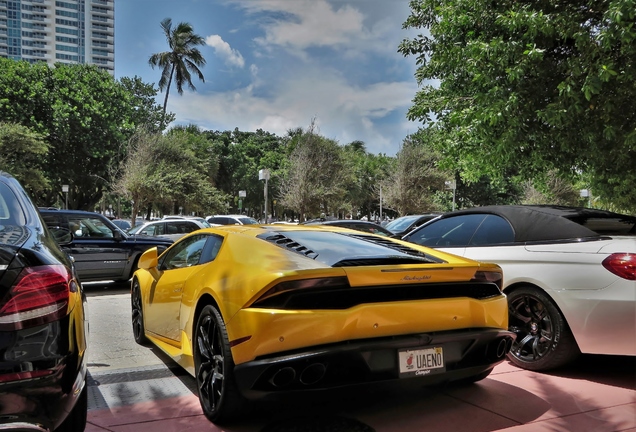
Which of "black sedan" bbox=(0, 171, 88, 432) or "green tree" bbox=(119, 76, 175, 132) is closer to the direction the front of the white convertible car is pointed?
the green tree

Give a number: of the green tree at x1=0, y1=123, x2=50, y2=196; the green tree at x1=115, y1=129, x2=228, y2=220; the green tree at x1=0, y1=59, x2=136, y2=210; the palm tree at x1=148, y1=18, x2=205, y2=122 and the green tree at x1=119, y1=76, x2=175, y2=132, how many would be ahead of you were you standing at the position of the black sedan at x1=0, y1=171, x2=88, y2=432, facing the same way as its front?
5

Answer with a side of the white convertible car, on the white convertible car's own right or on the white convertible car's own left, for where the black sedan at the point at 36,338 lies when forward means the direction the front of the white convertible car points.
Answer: on the white convertible car's own left

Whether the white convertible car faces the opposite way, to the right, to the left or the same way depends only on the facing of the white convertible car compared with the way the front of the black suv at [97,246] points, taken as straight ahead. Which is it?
to the left

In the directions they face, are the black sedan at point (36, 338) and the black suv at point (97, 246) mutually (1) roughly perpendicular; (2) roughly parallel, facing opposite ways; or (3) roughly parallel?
roughly perpendicular

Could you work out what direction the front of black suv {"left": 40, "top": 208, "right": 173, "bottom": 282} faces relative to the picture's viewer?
facing to the right of the viewer

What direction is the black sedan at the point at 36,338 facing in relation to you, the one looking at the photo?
facing away from the viewer

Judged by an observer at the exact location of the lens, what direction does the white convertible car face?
facing away from the viewer and to the left of the viewer

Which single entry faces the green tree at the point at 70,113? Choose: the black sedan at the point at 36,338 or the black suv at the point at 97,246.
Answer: the black sedan at the point at 36,338

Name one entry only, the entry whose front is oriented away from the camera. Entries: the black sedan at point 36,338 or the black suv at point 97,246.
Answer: the black sedan at point 36,338

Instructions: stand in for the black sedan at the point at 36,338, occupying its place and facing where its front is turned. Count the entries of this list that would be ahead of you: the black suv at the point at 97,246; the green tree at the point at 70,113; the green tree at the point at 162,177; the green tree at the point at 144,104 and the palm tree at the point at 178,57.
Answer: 5

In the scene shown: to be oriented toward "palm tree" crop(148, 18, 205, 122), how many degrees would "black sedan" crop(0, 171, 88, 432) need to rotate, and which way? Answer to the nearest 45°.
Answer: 0° — it already faces it

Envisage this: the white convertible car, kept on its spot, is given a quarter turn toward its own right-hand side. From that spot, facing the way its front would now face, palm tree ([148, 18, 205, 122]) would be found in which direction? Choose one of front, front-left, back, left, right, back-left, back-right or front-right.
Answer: left

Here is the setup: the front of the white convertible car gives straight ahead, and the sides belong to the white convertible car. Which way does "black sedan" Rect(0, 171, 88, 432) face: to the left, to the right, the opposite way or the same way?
the same way
